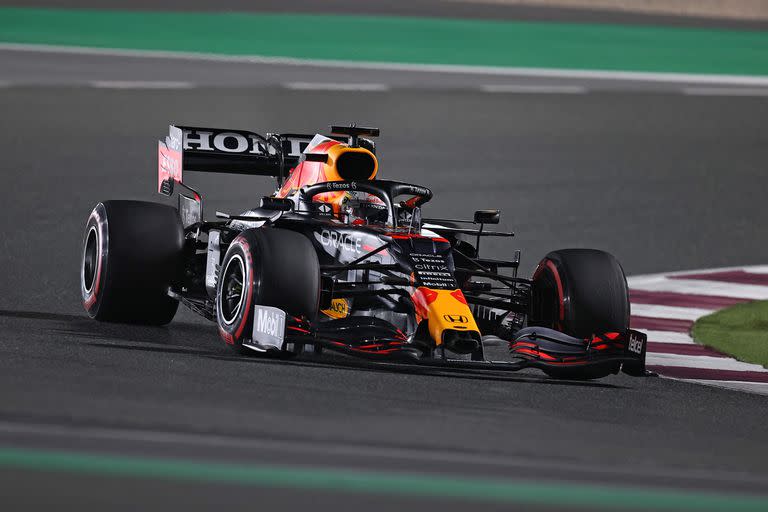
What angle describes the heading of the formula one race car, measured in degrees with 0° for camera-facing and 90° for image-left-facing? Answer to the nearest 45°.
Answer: approximately 315°
